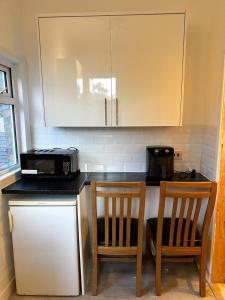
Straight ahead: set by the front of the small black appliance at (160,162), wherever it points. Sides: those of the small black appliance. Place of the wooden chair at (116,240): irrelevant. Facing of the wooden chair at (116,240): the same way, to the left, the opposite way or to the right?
the opposite way

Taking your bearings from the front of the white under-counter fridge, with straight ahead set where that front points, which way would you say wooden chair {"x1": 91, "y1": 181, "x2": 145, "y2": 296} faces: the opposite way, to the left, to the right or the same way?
the opposite way

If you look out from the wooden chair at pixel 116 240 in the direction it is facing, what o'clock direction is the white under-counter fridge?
The white under-counter fridge is roughly at 9 o'clock from the wooden chair.

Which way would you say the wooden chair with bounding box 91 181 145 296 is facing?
away from the camera

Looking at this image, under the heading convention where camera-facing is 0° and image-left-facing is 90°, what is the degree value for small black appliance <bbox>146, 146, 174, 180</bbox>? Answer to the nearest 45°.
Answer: approximately 0°
